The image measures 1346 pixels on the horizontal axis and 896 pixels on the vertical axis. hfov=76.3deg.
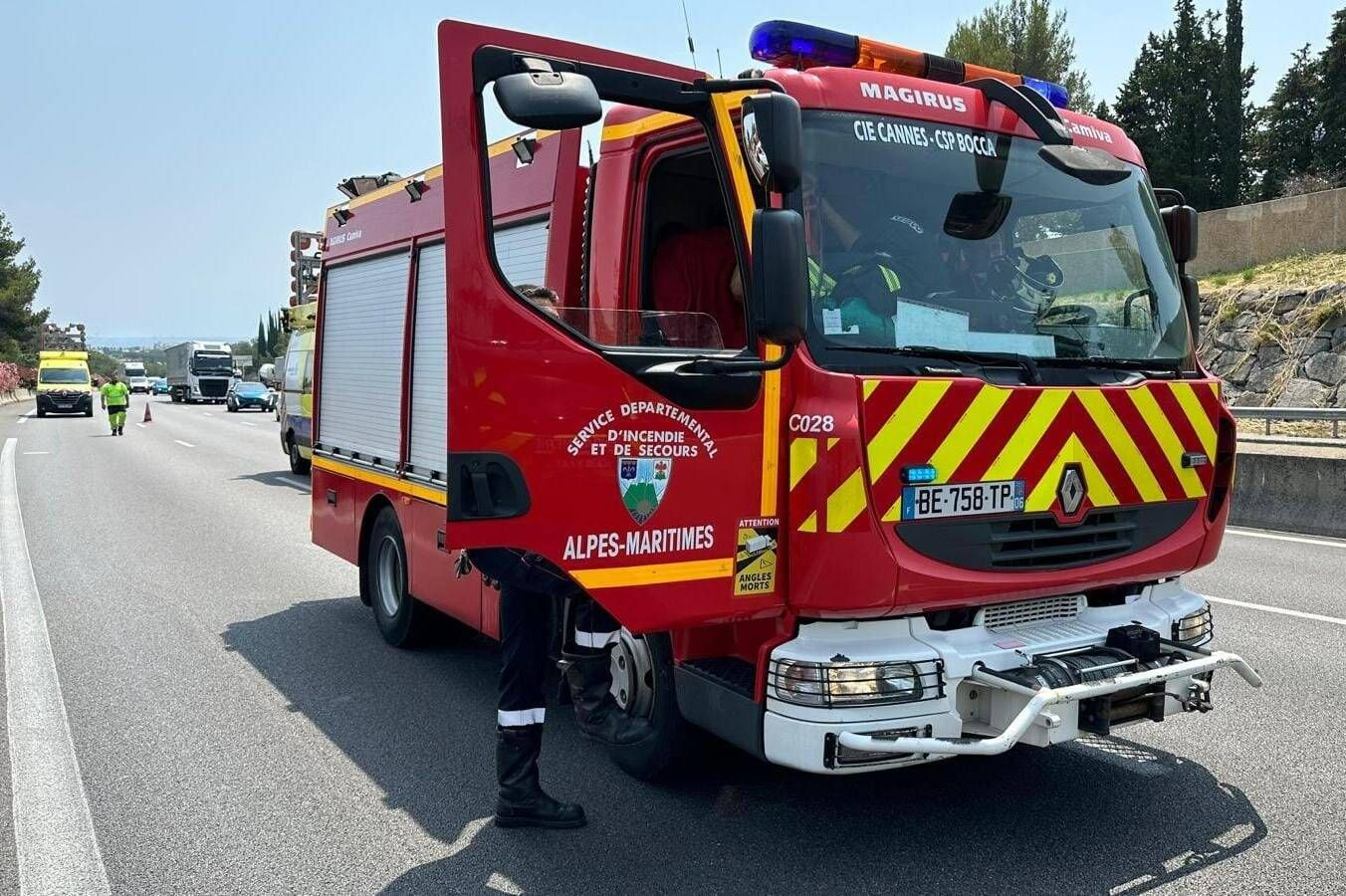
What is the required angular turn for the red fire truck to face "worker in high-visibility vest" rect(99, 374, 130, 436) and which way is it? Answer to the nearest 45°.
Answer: approximately 180°

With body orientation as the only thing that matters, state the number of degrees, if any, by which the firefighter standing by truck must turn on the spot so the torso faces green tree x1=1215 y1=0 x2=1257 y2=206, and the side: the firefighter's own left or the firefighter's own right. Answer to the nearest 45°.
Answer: approximately 45° to the firefighter's own left

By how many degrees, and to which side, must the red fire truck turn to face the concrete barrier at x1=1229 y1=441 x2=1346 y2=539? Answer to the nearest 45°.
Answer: approximately 90° to its left

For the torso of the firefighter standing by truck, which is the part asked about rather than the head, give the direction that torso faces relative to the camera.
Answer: to the viewer's right

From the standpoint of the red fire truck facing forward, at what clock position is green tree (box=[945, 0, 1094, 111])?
The green tree is roughly at 8 o'clock from the red fire truck.

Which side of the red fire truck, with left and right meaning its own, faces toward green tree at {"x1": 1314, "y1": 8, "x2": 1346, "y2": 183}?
left

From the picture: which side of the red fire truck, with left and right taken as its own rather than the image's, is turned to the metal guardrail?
left

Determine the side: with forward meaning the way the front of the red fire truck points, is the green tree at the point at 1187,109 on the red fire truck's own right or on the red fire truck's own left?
on the red fire truck's own left

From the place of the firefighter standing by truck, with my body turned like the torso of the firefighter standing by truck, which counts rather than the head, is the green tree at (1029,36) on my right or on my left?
on my left

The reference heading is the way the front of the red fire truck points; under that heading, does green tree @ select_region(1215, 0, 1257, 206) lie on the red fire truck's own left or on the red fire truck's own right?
on the red fire truck's own left
